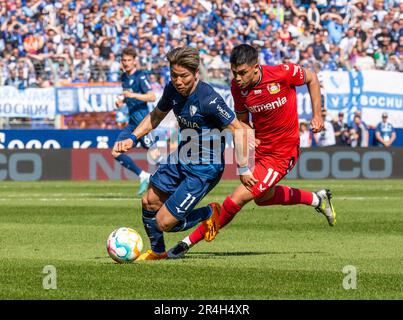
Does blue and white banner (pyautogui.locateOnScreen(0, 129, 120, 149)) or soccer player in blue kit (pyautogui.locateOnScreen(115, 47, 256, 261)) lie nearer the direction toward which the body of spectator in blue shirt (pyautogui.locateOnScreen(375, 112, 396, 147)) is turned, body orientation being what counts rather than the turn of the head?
the soccer player in blue kit

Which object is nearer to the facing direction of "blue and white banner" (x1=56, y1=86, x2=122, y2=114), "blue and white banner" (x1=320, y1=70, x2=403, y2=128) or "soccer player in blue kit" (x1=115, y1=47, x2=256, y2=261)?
the soccer player in blue kit

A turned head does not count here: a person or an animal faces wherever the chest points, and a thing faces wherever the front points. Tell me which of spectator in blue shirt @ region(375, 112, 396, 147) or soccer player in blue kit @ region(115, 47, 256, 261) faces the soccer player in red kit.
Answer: the spectator in blue shirt

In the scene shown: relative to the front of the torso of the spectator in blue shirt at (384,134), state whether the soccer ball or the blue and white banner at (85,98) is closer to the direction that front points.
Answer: the soccer ball

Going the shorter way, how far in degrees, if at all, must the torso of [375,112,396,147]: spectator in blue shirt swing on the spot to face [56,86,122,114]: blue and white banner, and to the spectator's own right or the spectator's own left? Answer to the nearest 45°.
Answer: approximately 90° to the spectator's own right

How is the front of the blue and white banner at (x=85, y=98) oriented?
toward the camera

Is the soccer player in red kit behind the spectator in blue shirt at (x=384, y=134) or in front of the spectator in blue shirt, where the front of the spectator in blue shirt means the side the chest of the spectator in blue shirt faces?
in front

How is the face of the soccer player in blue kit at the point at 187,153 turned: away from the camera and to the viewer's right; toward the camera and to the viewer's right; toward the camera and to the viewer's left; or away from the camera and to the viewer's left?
toward the camera and to the viewer's left

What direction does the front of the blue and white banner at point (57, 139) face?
toward the camera

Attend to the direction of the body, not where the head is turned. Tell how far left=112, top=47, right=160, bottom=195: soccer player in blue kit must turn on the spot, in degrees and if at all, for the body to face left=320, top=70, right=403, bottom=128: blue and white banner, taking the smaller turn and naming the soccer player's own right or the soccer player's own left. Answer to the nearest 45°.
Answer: approximately 180°

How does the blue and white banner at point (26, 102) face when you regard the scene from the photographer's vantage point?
facing the viewer

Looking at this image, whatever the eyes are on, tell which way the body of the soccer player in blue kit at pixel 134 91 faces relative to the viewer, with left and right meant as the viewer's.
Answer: facing the viewer and to the left of the viewer
